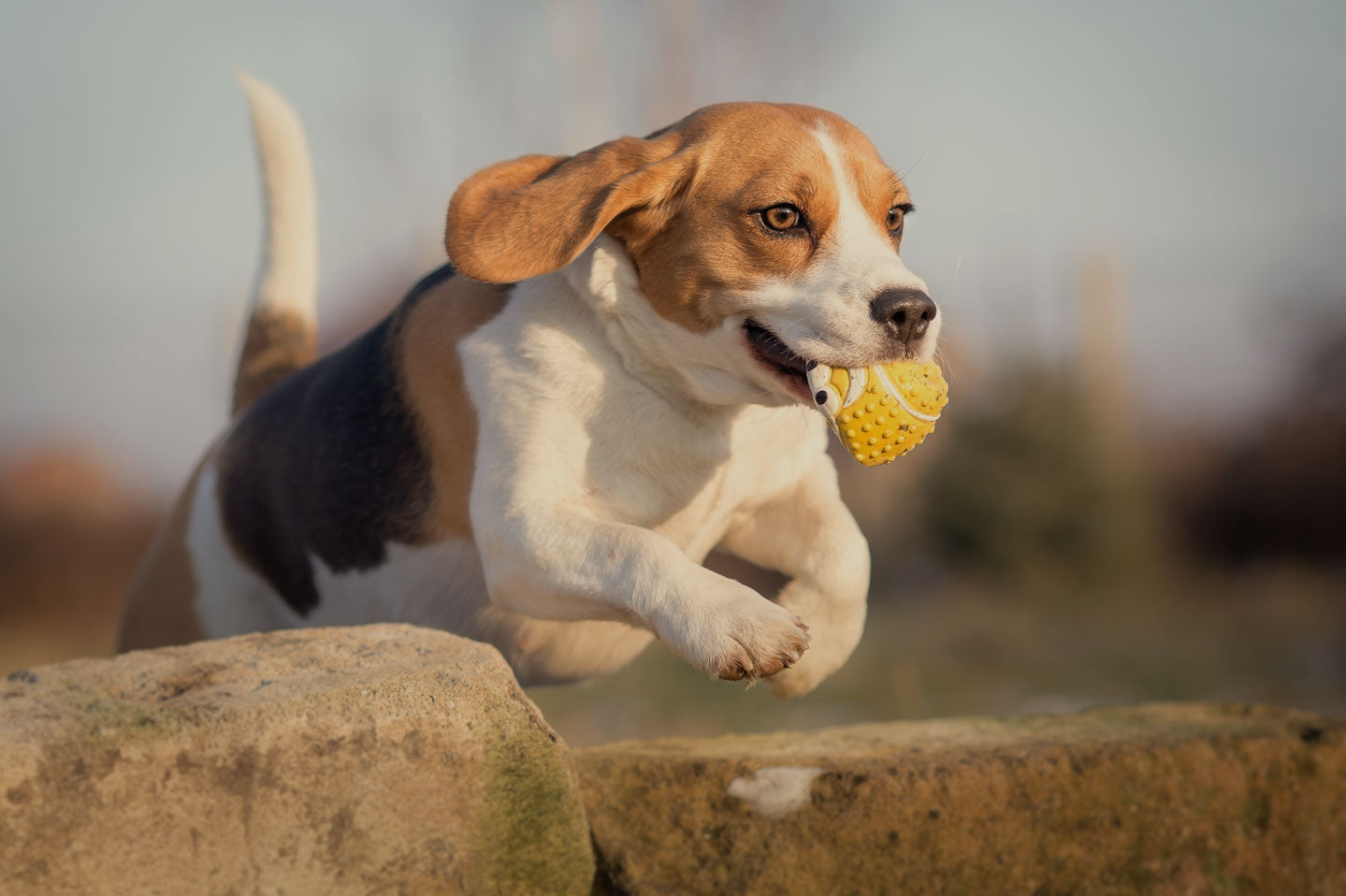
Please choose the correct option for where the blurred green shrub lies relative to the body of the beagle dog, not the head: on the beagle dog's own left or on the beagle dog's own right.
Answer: on the beagle dog's own left

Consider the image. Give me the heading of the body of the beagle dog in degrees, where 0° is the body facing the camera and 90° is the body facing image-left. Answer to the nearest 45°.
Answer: approximately 315°

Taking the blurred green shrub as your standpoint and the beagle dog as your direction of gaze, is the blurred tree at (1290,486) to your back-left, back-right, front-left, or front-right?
back-left

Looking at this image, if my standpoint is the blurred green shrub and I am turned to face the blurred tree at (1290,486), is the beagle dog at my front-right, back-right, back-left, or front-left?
back-right

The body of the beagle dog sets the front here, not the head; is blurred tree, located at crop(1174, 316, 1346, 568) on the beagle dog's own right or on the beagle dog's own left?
on the beagle dog's own left
